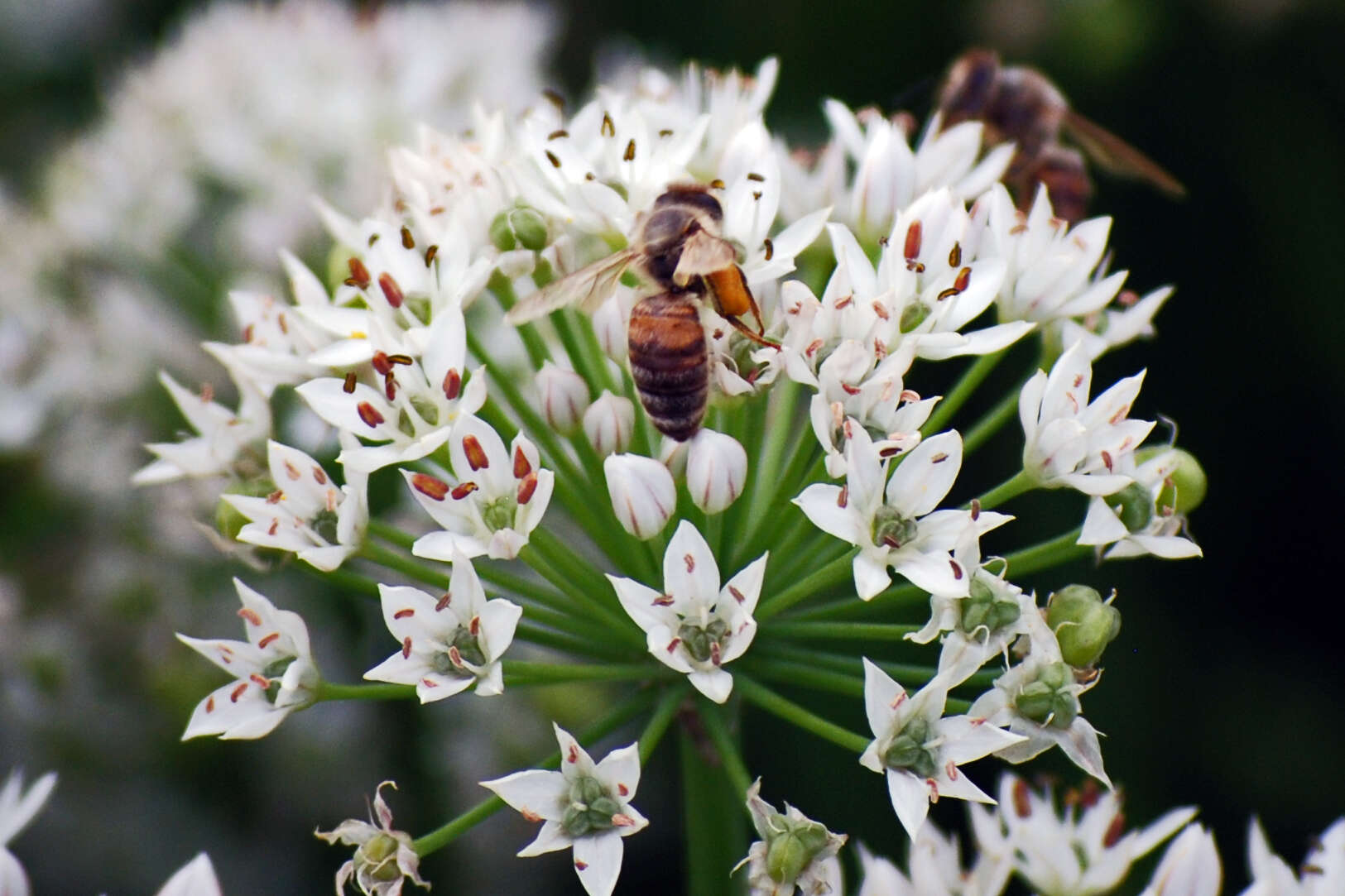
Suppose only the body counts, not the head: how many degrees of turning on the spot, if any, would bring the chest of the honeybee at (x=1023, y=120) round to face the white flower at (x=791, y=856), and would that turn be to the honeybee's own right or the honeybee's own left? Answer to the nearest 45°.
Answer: approximately 90° to the honeybee's own left

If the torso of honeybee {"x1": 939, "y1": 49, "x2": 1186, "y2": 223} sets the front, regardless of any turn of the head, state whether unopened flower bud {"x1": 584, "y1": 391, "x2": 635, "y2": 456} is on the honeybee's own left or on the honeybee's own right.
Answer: on the honeybee's own left

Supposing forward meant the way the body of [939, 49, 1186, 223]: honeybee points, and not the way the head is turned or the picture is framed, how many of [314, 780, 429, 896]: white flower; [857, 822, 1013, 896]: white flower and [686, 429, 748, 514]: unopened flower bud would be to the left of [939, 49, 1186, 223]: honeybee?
3

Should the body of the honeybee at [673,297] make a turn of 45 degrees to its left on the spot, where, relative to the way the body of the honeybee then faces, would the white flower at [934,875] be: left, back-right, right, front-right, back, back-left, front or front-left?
back

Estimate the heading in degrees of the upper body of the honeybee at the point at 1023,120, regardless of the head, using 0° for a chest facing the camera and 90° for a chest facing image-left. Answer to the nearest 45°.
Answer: approximately 90°

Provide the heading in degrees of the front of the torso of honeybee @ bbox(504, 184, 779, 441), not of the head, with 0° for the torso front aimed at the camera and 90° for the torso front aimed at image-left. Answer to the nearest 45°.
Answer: approximately 180°

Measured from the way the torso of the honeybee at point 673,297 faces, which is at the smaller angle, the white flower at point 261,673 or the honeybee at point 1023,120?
the honeybee

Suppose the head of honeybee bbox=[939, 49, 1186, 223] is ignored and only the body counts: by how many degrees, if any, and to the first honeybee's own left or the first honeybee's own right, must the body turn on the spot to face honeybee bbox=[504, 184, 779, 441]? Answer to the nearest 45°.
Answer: approximately 90° to the first honeybee's own left

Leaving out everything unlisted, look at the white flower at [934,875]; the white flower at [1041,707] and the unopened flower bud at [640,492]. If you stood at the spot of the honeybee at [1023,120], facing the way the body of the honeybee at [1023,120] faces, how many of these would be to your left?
3

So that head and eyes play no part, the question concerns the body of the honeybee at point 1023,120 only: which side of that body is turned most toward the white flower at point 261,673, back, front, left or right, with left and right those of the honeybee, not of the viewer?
front

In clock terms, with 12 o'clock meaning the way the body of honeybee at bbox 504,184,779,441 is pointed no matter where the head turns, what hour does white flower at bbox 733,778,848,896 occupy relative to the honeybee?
The white flower is roughly at 5 o'clock from the honeybee.

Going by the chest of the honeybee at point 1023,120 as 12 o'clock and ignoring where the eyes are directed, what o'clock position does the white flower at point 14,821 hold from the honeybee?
The white flower is roughly at 10 o'clock from the honeybee.

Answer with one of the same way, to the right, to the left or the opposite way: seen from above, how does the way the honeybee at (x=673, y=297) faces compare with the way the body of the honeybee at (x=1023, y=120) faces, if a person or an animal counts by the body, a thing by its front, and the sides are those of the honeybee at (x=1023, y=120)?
to the right
